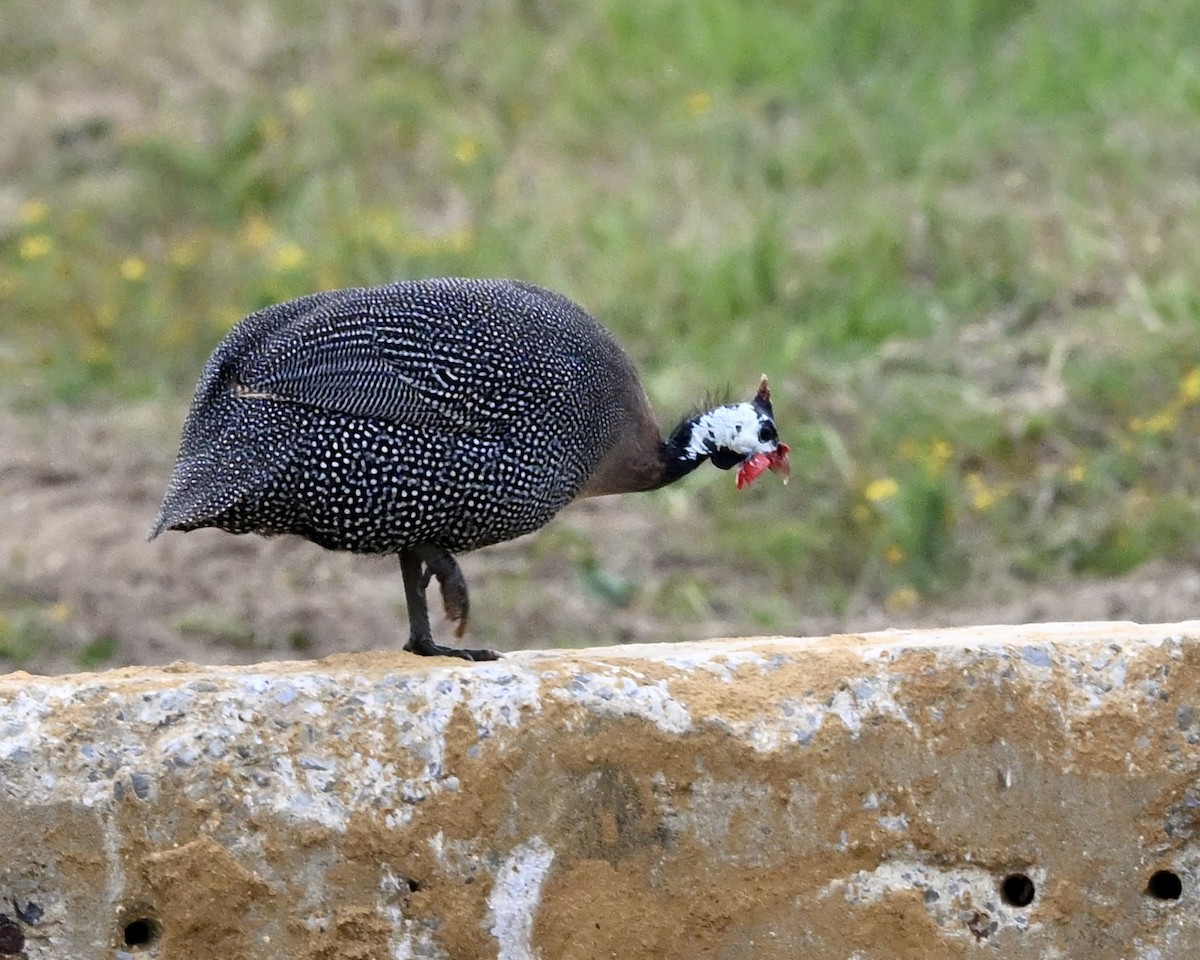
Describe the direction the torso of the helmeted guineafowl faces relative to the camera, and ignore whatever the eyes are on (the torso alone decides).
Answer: to the viewer's right

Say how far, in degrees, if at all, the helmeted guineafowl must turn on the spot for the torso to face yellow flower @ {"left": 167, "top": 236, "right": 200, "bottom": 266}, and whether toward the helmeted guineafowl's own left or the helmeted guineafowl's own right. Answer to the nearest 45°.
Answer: approximately 90° to the helmeted guineafowl's own left

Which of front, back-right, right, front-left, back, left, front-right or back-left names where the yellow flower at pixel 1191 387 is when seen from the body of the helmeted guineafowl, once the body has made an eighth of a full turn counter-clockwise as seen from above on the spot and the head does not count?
front

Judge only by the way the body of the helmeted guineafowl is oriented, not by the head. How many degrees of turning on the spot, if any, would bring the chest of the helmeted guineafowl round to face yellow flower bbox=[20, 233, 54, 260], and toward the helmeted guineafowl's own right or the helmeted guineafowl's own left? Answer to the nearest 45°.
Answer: approximately 90° to the helmeted guineafowl's own left

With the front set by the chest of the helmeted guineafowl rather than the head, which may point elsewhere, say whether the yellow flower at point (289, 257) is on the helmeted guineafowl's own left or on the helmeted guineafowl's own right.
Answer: on the helmeted guineafowl's own left

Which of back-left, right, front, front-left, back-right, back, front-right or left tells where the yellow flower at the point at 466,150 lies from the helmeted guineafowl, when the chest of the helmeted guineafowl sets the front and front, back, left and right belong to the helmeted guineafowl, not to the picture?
left

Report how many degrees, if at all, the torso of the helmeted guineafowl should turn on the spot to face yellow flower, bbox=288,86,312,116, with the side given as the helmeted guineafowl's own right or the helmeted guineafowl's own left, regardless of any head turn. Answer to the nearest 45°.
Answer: approximately 90° to the helmeted guineafowl's own left

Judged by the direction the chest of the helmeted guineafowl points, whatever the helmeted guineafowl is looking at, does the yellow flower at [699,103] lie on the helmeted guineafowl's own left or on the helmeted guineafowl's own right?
on the helmeted guineafowl's own left

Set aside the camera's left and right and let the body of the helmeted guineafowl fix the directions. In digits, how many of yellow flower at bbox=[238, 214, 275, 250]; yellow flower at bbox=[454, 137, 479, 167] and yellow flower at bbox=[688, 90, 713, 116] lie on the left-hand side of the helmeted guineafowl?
3

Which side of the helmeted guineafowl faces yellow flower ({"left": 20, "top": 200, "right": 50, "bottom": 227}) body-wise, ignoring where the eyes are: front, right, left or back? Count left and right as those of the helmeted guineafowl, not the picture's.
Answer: left

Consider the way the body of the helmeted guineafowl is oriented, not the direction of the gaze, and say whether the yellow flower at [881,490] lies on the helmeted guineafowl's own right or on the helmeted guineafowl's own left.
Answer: on the helmeted guineafowl's own left

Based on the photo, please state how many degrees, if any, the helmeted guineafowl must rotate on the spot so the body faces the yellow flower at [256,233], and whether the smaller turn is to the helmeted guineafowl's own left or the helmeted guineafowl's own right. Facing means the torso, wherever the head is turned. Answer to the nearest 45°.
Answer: approximately 90° to the helmeted guineafowl's own left

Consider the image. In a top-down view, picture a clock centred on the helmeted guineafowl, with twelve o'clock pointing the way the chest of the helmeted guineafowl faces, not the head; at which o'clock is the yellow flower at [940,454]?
The yellow flower is roughly at 10 o'clock from the helmeted guineafowl.
